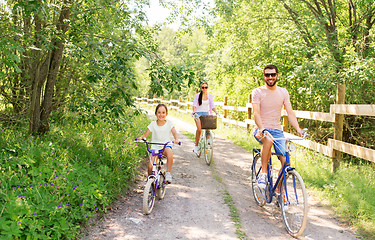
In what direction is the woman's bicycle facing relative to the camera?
toward the camera

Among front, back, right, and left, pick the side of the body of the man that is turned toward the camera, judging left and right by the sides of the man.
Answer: front

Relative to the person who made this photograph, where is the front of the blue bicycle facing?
facing the viewer and to the right of the viewer

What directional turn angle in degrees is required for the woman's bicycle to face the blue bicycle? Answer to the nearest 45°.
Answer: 0° — it already faces it

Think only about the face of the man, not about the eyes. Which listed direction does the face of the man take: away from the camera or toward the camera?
toward the camera
